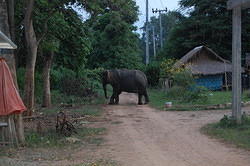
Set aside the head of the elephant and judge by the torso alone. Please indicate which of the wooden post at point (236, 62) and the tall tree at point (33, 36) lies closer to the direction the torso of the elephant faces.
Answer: the tall tree

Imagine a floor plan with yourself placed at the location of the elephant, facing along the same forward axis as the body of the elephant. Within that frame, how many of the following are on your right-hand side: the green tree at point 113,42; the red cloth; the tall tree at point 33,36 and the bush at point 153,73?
2

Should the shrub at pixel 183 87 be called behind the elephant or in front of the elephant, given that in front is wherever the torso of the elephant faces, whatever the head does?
behind

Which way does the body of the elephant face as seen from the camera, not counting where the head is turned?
to the viewer's left

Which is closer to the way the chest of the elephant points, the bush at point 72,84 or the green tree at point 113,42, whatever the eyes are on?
the bush

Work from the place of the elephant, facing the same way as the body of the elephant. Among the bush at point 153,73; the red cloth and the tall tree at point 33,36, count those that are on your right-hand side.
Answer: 1

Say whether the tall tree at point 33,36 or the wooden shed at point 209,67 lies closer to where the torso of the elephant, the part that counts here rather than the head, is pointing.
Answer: the tall tree

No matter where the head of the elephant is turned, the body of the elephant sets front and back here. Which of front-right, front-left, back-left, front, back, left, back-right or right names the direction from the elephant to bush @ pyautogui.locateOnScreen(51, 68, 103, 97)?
front-right

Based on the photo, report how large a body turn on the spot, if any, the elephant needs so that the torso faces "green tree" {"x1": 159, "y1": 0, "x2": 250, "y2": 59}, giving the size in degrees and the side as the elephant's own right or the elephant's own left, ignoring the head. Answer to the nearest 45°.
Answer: approximately 135° to the elephant's own right

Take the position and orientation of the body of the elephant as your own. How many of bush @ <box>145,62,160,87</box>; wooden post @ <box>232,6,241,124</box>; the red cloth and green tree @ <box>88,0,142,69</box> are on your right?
2

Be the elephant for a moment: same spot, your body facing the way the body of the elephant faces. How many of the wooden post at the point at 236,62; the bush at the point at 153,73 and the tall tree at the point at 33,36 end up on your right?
1

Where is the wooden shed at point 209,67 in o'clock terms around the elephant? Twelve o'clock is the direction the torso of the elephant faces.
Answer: The wooden shed is roughly at 4 o'clock from the elephant.

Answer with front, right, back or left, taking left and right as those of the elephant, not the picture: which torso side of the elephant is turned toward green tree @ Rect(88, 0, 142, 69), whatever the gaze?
right

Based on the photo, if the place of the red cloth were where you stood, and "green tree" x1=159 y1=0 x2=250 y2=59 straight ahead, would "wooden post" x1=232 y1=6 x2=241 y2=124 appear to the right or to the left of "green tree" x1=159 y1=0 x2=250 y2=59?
right

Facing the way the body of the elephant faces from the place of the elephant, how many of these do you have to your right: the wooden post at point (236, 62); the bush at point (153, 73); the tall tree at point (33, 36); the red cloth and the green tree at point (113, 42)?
2

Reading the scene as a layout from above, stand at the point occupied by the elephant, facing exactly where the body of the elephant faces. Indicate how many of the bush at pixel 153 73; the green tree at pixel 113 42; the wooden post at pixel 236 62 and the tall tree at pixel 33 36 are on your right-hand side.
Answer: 2
